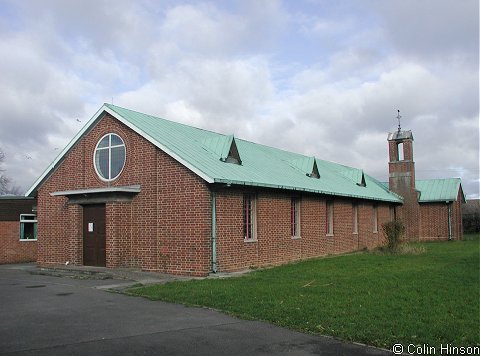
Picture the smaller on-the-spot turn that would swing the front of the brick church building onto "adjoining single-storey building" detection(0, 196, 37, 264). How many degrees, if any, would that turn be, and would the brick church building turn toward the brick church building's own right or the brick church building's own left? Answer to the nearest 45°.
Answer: approximately 90° to the brick church building's own right

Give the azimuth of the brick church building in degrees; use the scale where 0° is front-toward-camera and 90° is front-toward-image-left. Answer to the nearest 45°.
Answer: approximately 45°

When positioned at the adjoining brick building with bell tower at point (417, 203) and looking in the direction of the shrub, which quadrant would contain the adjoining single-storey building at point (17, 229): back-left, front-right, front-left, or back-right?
front-right

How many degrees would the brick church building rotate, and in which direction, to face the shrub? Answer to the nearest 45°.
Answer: approximately 180°

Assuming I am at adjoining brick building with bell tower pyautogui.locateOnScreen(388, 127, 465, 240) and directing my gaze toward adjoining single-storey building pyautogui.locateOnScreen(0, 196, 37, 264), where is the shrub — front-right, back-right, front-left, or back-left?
front-left
